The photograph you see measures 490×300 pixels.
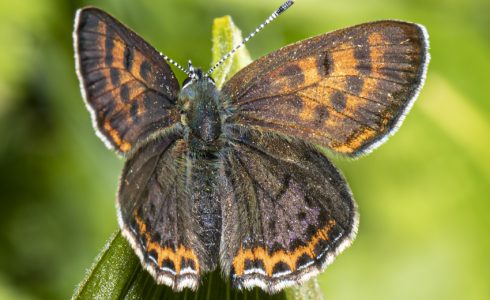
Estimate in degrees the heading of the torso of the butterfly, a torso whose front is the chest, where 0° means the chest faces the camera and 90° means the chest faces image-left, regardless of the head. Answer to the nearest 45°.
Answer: approximately 180°
